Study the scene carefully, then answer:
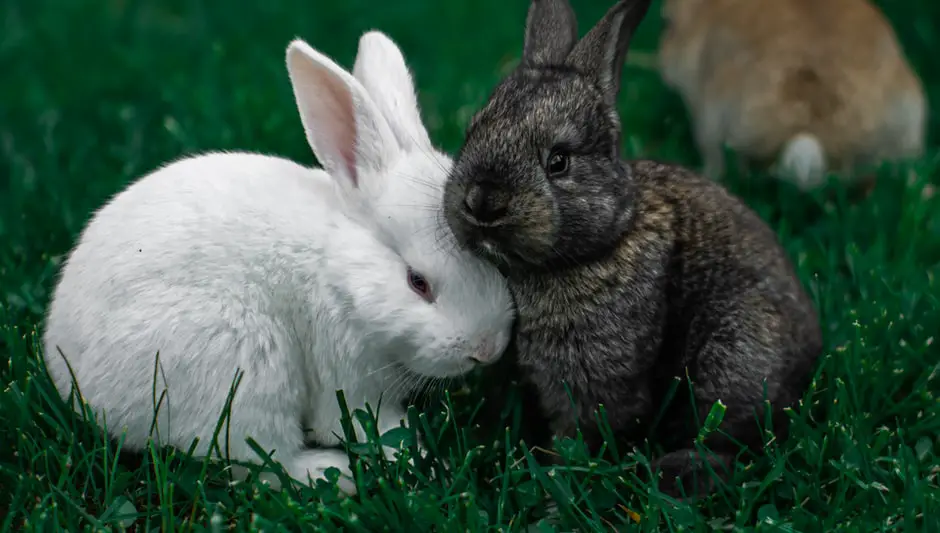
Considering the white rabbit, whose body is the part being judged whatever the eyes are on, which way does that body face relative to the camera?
to the viewer's right

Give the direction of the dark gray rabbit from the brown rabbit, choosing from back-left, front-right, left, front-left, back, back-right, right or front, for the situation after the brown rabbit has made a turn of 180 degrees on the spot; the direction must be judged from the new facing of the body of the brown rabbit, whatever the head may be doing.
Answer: front

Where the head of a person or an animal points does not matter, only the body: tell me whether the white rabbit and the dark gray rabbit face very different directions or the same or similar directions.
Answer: very different directions

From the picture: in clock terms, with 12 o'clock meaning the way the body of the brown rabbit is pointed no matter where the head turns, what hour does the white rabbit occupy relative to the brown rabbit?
The white rabbit is roughly at 7 o'clock from the brown rabbit.

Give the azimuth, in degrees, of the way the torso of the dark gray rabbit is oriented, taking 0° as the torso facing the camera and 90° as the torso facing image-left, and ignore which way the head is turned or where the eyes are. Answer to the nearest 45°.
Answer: approximately 45°

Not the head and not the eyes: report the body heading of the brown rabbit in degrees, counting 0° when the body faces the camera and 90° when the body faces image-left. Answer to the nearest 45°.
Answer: approximately 180°

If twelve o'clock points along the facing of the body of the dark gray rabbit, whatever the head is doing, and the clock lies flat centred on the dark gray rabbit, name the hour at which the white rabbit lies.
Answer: The white rabbit is roughly at 1 o'clock from the dark gray rabbit.
